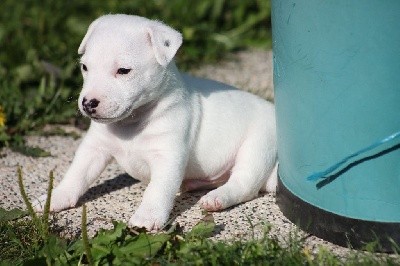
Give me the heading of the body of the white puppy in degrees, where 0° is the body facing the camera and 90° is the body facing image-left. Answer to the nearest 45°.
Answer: approximately 45°

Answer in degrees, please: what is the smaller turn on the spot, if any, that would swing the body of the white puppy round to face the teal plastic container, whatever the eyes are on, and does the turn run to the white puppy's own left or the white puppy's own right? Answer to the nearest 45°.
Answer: approximately 90° to the white puppy's own left
